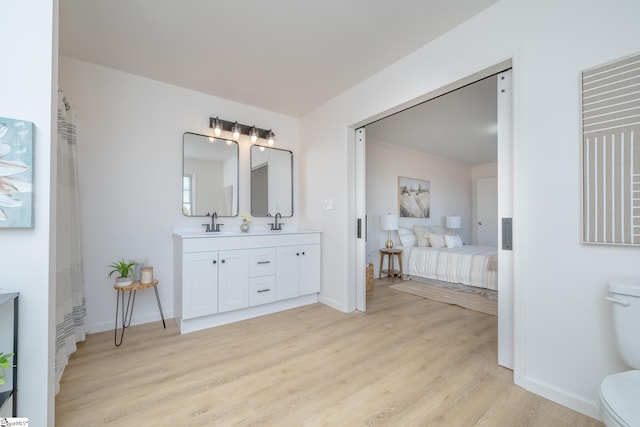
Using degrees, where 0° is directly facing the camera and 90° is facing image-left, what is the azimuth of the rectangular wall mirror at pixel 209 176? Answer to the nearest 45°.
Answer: approximately 315°

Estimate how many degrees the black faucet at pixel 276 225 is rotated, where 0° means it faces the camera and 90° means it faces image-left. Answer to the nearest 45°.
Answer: approximately 315°

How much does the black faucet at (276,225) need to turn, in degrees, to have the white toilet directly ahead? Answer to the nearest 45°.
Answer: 0° — it already faces it

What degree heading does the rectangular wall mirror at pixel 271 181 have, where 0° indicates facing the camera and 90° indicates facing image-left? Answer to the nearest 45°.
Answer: approximately 315°

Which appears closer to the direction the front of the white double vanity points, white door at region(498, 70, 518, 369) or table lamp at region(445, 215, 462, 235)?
the white door

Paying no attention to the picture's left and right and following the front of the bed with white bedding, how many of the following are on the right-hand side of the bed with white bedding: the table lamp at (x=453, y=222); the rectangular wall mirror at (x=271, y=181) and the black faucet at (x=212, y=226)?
2

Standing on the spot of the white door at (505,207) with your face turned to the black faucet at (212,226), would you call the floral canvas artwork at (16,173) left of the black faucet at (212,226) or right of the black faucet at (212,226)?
left
